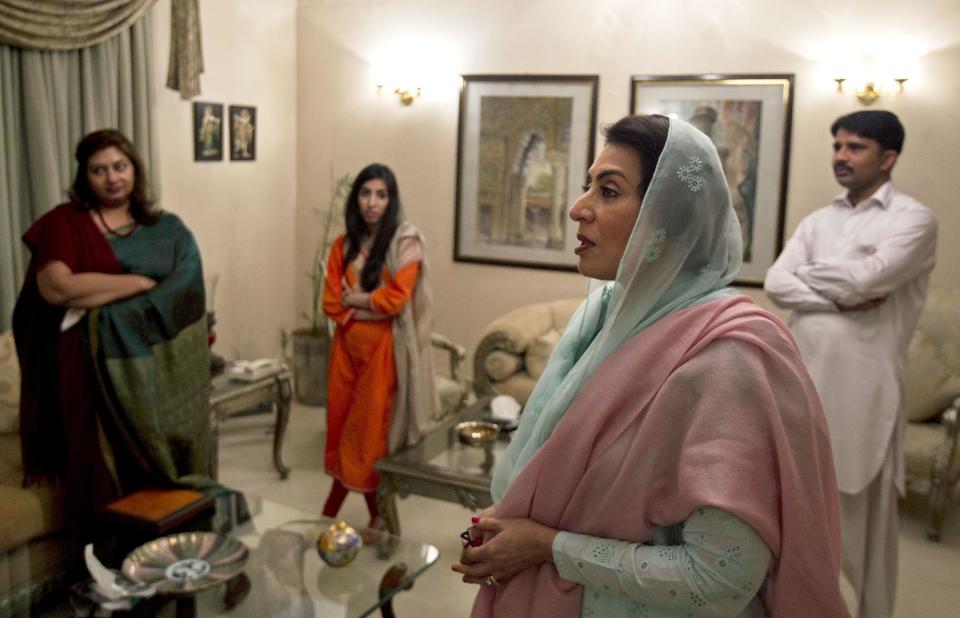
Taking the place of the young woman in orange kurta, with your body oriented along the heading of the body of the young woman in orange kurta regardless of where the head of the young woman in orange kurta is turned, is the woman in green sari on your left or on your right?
on your right

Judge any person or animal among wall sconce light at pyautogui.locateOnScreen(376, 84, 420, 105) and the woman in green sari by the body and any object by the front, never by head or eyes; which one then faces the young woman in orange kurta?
the wall sconce light

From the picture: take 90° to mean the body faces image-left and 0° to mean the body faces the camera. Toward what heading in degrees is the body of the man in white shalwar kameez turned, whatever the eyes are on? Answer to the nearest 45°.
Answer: approximately 45°

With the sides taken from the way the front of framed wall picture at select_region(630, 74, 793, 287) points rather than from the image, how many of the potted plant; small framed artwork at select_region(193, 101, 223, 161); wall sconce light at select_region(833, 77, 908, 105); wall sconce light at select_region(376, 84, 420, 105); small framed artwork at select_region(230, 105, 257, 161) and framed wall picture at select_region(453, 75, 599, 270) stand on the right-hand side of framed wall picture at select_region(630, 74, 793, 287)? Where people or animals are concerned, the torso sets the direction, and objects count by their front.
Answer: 5

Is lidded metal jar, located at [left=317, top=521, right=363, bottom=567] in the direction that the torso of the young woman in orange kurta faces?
yes

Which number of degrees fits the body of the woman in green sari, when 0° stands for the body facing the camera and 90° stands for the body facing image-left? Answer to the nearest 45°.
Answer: approximately 0°

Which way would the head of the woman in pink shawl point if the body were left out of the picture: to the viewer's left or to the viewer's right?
to the viewer's left

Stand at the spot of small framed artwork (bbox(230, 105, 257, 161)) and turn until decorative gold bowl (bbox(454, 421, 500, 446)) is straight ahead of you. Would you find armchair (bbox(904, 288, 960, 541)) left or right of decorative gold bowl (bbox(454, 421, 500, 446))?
left

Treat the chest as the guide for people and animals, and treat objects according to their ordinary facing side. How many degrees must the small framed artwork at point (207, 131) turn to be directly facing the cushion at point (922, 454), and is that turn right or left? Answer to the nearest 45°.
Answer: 0° — it already faces it

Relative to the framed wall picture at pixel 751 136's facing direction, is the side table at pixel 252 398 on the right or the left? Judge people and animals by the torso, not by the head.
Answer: on its right

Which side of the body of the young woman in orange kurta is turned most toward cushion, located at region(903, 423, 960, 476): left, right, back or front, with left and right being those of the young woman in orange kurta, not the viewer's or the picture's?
left

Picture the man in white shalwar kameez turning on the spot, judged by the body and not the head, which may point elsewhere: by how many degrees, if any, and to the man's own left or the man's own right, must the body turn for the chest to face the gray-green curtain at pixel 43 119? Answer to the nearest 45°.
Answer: approximately 45° to the man's own right

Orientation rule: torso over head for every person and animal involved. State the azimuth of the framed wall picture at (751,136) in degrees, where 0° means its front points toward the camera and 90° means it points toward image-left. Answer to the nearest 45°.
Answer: approximately 0°
